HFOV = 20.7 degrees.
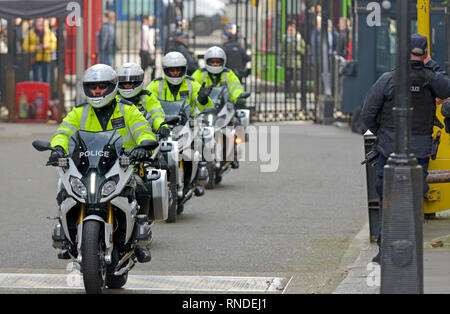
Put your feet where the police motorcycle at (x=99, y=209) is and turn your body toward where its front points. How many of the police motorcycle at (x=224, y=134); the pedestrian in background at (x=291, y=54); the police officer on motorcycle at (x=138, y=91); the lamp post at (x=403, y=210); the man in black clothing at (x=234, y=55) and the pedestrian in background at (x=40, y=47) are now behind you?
5

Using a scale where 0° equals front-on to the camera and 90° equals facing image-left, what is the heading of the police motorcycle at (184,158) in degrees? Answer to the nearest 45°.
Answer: approximately 45°

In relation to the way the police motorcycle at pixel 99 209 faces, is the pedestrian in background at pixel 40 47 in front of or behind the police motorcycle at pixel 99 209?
behind

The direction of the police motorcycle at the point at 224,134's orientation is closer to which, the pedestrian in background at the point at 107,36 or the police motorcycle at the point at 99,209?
the police motorcycle

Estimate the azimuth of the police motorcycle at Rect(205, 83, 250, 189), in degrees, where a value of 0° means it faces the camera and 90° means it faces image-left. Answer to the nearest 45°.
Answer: approximately 45°

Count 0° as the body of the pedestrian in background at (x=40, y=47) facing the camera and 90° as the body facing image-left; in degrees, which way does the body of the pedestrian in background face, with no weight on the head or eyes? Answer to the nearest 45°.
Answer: approximately 0°

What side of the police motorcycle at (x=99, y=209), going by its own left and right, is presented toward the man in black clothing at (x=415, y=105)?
left

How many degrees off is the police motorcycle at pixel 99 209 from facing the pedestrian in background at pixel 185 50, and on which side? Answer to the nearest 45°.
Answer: approximately 180°

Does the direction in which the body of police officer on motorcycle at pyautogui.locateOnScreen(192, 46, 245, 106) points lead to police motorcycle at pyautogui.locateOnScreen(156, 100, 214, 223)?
yes

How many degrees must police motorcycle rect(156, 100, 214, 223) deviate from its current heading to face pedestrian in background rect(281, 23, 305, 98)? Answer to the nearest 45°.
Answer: approximately 135° to its right

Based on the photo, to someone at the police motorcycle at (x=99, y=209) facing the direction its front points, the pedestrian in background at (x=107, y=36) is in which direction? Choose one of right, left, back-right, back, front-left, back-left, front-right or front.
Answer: back

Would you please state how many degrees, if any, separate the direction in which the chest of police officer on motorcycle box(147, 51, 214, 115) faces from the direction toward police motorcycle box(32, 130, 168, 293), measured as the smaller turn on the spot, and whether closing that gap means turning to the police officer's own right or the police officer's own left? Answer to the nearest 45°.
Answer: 0° — they already face it

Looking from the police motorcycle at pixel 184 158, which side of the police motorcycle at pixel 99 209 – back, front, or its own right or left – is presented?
back
